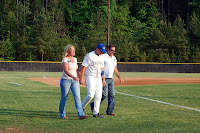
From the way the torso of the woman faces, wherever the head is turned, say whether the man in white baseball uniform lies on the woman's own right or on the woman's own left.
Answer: on the woman's own left

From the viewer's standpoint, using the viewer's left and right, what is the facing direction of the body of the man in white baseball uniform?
facing the viewer and to the right of the viewer

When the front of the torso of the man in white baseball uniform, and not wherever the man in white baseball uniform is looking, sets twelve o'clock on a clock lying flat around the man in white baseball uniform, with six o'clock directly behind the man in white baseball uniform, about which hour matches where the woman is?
The woman is roughly at 4 o'clock from the man in white baseball uniform.

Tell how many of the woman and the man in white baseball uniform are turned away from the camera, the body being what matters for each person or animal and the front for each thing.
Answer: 0
